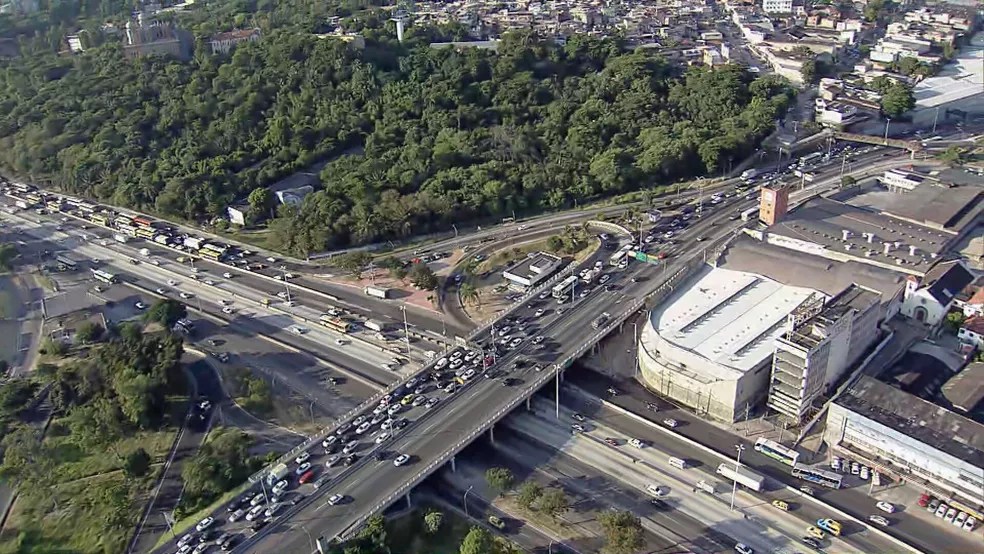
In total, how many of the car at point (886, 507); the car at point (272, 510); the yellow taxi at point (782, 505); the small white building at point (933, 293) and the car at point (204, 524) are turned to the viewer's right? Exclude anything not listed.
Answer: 0

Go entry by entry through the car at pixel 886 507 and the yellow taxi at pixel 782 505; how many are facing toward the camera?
0

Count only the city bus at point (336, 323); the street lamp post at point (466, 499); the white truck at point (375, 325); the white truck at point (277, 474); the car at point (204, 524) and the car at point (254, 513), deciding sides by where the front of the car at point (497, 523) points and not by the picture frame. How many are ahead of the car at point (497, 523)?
0

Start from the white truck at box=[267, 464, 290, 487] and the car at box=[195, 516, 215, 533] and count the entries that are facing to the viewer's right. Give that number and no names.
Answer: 0

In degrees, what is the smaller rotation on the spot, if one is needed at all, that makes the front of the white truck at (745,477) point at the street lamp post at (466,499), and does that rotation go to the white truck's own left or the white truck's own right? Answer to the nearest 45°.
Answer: approximately 45° to the white truck's own left

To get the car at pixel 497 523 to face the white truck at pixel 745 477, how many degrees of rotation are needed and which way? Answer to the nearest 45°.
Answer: approximately 45° to its left

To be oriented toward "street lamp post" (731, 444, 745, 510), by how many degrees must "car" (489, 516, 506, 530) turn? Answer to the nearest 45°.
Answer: approximately 45° to its left

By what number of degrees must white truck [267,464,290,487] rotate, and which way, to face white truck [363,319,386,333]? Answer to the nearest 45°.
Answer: approximately 180°

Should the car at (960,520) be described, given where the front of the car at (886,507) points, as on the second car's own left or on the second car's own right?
on the second car's own right

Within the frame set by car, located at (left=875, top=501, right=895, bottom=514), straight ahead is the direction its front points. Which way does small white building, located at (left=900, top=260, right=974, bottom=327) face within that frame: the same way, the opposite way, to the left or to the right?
to the left

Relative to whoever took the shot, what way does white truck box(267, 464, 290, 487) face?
facing the viewer and to the left of the viewer

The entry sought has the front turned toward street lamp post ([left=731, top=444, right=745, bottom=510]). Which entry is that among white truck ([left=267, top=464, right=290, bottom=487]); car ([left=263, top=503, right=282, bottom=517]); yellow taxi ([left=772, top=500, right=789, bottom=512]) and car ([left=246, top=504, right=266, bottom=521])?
the yellow taxi

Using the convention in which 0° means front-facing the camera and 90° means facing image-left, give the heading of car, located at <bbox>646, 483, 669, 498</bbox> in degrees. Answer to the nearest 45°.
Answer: approximately 315°

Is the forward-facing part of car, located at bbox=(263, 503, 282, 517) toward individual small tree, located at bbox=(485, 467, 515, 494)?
no

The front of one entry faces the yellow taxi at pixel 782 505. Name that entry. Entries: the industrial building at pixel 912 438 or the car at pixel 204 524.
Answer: the industrial building
